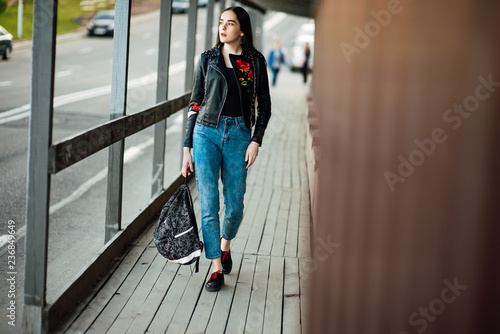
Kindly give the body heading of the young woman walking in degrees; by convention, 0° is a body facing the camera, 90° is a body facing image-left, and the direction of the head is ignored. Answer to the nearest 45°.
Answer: approximately 0°

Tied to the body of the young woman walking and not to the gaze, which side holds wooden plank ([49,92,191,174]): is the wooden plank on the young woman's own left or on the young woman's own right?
on the young woman's own right

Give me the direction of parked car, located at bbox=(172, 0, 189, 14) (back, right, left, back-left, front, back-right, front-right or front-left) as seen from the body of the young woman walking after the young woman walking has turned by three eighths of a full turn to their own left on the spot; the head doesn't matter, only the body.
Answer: front-left

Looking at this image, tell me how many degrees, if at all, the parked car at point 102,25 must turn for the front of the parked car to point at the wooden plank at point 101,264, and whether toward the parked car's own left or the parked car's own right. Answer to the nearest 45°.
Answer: approximately 45° to the parked car's own left

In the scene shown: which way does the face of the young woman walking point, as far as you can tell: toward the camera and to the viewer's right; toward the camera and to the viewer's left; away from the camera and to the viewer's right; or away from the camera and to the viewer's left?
toward the camera and to the viewer's left
